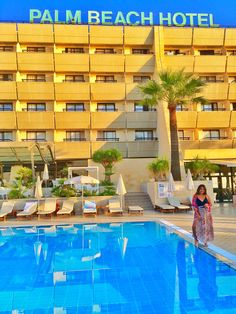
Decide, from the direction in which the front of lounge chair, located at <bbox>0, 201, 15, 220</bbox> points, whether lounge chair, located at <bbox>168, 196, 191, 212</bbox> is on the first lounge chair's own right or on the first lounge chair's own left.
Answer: on the first lounge chair's own left

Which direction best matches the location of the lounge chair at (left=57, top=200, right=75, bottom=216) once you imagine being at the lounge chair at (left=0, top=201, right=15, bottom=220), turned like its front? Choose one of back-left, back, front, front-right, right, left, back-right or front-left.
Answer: back-left

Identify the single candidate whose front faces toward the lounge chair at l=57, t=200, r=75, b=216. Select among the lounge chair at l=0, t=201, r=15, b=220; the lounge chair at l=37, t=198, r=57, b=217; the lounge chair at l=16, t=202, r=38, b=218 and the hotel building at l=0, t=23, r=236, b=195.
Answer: the hotel building

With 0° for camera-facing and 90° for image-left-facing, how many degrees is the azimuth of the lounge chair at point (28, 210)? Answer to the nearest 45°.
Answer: approximately 45°

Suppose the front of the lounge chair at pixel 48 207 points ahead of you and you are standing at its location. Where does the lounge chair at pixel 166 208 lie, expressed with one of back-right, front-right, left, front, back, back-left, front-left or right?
back-left

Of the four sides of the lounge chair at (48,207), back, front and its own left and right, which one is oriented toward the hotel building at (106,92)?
back

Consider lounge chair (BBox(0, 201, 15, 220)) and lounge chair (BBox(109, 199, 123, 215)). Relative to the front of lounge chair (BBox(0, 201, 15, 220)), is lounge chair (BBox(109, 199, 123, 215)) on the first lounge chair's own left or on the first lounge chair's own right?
on the first lounge chair's own left

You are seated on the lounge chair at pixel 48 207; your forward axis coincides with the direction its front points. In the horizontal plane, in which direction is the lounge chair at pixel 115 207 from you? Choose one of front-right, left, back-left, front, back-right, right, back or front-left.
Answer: back-left

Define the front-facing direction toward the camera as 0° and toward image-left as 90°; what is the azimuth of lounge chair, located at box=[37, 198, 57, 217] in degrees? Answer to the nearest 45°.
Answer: approximately 45°

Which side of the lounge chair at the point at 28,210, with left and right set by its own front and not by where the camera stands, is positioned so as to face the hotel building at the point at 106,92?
back

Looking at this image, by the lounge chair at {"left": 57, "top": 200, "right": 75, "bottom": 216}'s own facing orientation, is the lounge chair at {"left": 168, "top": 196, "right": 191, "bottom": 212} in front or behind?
behind

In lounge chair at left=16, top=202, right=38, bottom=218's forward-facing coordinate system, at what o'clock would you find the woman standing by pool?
The woman standing by pool is roughly at 10 o'clock from the lounge chair.
